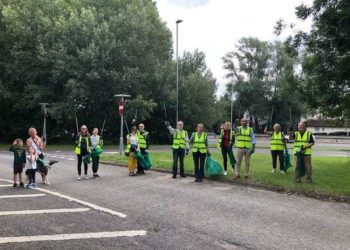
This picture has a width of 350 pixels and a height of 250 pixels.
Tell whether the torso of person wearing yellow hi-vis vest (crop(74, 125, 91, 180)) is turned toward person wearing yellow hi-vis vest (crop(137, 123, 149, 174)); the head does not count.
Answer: no

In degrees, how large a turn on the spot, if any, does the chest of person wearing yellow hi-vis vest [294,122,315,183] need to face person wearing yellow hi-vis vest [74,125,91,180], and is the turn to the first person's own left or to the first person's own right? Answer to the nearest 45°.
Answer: approximately 90° to the first person's own right

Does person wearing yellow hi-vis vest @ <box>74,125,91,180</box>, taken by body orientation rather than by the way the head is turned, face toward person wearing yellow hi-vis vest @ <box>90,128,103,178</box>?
no

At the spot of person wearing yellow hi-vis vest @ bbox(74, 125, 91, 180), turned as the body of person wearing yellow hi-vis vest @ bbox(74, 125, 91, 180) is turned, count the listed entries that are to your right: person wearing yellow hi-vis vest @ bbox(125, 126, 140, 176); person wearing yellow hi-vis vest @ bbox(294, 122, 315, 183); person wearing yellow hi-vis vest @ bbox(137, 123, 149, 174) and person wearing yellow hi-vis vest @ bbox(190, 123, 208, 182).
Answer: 0

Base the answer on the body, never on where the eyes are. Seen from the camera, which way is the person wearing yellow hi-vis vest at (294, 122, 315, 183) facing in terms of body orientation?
toward the camera

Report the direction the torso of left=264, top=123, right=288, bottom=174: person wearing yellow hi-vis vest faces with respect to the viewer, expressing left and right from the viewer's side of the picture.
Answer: facing the viewer

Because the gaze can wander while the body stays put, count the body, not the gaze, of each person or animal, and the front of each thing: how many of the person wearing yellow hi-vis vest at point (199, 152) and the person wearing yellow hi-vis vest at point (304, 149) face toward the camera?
2

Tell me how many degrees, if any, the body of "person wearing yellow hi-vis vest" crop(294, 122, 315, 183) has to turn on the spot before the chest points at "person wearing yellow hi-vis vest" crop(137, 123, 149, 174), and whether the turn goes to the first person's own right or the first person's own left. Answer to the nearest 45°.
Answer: approximately 90° to the first person's own right

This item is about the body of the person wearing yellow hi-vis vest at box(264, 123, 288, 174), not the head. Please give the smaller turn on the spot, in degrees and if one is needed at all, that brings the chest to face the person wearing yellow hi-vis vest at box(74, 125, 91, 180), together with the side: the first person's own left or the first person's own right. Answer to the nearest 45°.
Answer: approximately 90° to the first person's own right

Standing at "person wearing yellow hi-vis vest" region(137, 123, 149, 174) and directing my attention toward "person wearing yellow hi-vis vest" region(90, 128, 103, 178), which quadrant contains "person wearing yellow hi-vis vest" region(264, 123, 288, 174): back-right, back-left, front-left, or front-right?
back-left

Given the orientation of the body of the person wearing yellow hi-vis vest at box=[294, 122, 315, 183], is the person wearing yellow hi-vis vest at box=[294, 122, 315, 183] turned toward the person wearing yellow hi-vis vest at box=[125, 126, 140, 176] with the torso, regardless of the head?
no

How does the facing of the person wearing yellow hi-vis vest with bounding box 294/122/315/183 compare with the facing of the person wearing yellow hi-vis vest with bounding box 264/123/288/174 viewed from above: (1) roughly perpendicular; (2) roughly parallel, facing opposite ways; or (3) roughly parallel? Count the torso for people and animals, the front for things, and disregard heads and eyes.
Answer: roughly parallel

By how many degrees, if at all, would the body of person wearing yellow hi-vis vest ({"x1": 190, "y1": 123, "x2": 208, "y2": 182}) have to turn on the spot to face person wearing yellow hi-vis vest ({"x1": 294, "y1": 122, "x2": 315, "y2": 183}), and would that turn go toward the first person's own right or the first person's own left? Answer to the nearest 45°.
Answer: approximately 90° to the first person's own left

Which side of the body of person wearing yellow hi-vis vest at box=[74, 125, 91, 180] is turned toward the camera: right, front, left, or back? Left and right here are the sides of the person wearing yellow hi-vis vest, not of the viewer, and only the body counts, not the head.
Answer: front

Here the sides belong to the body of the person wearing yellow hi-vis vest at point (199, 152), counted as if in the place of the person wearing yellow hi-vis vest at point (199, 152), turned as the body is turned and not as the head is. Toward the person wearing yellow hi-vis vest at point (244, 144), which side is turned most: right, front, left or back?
left
